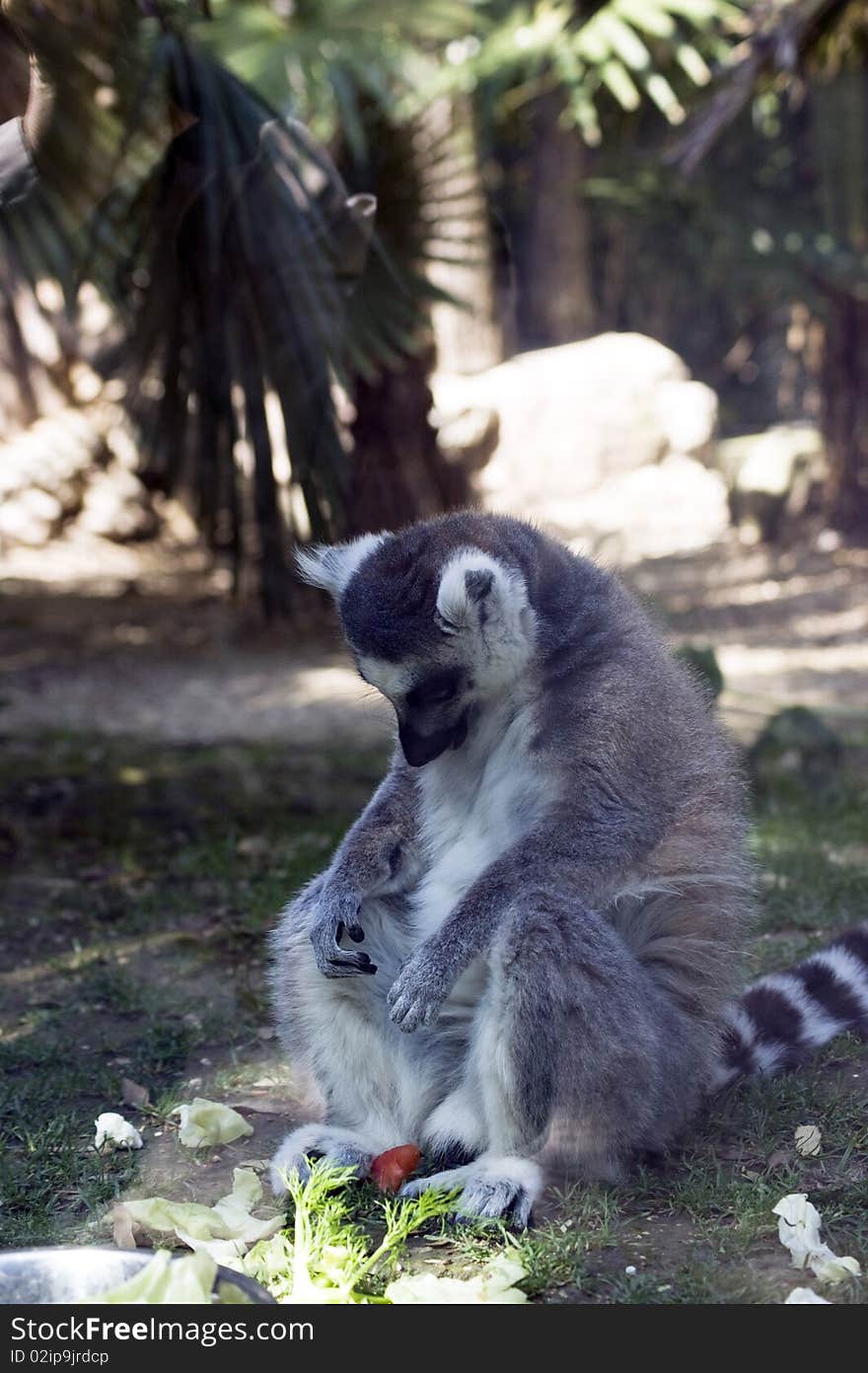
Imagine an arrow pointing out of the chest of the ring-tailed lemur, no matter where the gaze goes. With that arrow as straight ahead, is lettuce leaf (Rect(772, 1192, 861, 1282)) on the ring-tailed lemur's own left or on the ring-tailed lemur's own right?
on the ring-tailed lemur's own left

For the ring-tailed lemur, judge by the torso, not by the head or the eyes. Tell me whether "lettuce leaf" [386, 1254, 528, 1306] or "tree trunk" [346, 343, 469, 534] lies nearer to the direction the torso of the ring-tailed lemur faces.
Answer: the lettuce leaf

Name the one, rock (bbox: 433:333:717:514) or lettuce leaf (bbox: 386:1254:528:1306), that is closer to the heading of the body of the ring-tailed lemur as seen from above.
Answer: the lettuce leaf

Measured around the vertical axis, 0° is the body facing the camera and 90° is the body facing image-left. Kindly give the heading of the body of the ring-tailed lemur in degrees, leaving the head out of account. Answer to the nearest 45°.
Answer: approximately 45°

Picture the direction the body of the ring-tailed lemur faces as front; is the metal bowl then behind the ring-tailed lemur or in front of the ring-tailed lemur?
in front

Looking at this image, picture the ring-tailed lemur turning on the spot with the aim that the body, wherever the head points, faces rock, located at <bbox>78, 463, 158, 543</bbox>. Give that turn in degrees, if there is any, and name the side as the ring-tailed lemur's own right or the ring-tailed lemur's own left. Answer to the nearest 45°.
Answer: approximately 135° to the ring-tailed lemur's own right

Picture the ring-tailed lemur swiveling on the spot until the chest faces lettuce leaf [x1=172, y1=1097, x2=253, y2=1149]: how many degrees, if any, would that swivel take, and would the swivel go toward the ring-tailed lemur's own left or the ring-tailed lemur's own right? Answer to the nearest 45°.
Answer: approximately 45° to the ring-tailed lemur's own right

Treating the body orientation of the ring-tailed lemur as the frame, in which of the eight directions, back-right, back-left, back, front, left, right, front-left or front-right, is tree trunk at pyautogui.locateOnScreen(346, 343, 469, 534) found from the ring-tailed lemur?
back-right

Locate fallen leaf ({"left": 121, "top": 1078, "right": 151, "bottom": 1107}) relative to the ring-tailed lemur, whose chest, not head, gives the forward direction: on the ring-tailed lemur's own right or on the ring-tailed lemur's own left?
on the ring-tailed lemur's own right
